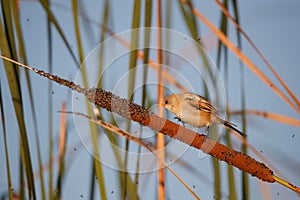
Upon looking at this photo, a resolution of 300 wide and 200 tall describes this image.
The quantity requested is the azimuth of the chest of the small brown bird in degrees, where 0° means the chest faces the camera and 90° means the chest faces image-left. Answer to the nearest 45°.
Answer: approximately 90°
